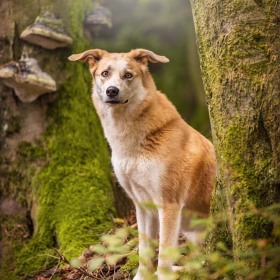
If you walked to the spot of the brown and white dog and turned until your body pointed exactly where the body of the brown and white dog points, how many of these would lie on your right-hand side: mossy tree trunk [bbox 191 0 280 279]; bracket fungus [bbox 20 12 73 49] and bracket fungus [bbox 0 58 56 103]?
2

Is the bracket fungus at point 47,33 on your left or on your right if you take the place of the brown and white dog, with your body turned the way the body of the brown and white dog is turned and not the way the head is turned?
on your right

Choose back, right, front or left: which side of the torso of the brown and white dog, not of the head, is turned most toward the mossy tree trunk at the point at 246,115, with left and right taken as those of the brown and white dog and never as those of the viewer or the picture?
left

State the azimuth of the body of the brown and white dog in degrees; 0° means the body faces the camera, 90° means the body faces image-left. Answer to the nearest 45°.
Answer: approximately 45°

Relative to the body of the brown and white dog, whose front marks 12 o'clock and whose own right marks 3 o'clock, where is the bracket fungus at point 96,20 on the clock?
The bracket fungus is roughly at 4 o'clock from the brown and white dog.

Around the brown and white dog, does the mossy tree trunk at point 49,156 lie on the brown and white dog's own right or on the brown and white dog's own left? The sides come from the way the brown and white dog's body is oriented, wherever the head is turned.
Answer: on the brown and white dog's own right

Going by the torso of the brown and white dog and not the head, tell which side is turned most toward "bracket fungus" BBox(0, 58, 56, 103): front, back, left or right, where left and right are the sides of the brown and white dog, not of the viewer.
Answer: right
